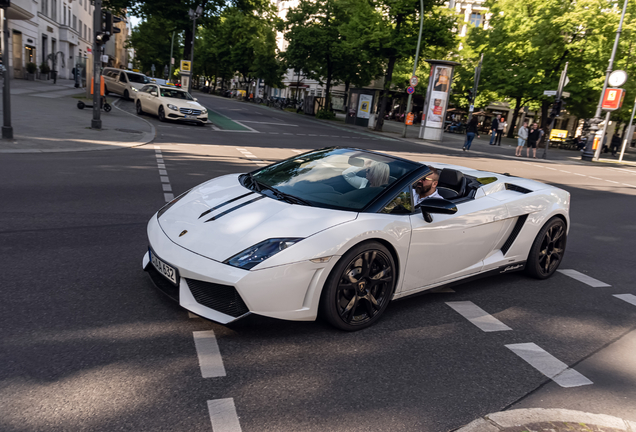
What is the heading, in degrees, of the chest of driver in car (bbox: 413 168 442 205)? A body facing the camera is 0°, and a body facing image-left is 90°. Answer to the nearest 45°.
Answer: approximately 45°

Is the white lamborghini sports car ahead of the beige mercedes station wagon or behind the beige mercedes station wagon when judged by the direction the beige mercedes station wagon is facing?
ahead

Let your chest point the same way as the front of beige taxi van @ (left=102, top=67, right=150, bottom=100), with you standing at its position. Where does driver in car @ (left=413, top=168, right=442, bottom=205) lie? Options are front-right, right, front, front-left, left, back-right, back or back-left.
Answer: front-right

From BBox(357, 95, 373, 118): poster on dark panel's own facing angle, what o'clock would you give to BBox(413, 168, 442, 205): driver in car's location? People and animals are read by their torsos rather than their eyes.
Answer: The driver in car is roughly at 12 o'clock from the poster on dark panel.

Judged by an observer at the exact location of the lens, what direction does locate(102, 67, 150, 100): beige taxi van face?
facing the viewer and to the right of the viewer

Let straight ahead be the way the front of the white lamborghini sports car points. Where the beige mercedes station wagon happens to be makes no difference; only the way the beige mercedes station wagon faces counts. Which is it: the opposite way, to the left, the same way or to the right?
to the left

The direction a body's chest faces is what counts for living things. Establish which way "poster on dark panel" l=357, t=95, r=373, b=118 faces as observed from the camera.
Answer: facing the viewer

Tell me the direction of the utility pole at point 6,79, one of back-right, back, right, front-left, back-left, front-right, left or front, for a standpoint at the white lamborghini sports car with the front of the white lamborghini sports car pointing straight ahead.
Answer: right

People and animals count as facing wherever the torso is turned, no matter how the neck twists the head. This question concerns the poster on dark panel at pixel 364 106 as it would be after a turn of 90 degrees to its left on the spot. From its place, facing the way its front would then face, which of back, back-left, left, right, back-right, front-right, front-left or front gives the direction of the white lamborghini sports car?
right

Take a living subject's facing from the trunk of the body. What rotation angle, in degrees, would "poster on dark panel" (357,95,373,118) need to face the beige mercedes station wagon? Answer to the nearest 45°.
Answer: approximately 45° to its right

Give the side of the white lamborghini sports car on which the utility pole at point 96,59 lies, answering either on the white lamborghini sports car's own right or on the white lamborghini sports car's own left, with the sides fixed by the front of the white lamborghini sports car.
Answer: on the white lamborghini sports car's own right

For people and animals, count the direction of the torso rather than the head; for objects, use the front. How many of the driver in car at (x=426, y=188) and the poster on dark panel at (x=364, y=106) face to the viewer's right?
0

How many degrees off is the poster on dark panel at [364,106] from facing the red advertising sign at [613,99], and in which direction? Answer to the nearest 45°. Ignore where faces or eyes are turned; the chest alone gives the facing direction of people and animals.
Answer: approximately 45° to its left

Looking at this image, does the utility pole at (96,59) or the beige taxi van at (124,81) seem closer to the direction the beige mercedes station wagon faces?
the utility pole

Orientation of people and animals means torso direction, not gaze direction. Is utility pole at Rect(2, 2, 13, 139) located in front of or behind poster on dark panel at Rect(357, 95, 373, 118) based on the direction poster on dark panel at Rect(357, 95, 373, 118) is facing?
in front
